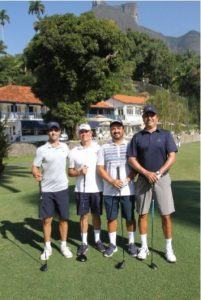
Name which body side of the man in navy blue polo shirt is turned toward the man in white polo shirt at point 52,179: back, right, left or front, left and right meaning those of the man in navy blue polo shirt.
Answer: right

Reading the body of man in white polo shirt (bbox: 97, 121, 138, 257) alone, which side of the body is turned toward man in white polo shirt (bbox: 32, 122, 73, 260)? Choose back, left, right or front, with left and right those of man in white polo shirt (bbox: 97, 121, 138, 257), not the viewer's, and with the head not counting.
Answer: right

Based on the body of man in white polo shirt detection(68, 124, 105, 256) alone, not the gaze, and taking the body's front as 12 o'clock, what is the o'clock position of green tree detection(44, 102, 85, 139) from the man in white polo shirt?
The green tree is roughly at 6 o'clock from the man in white polo shirt.

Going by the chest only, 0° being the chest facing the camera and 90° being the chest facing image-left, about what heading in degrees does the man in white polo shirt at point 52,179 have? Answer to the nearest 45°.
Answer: approximately 0°

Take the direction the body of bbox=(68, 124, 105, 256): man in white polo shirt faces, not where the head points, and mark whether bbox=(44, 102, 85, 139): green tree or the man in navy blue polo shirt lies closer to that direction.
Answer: the man in navy blue polo shirt

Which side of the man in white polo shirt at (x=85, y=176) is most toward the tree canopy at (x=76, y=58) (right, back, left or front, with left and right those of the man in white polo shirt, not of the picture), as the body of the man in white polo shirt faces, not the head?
back

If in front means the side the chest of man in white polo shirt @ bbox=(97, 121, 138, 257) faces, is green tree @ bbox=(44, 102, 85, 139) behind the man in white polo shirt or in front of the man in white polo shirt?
behind

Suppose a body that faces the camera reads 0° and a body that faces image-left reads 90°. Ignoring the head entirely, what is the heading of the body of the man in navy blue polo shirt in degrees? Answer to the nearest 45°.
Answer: approximately 0°

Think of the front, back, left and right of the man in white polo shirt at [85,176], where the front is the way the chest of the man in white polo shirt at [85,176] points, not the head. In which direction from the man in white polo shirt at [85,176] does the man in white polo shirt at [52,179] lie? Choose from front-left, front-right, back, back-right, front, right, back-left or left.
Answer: right

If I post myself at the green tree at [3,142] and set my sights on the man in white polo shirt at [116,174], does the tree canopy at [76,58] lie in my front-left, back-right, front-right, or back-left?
back-left
